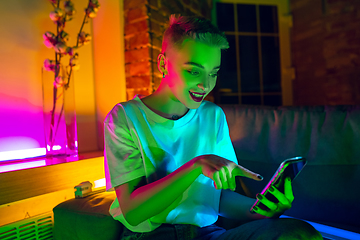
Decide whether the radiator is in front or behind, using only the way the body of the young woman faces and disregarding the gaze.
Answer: behind

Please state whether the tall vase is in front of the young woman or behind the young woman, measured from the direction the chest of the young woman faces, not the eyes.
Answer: behind

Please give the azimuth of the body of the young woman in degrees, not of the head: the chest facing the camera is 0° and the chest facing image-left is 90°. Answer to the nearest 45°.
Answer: approximately 315°

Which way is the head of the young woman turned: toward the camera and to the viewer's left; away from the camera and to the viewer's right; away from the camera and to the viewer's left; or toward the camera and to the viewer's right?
toward the camera and to the viewer's right
